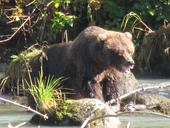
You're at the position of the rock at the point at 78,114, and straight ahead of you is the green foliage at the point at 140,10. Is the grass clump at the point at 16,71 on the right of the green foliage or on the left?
left

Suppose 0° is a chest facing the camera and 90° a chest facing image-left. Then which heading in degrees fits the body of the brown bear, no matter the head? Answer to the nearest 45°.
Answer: approximately 315°

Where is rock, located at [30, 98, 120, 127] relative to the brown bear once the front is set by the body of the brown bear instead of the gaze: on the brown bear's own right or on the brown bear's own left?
on the brown bear's own right

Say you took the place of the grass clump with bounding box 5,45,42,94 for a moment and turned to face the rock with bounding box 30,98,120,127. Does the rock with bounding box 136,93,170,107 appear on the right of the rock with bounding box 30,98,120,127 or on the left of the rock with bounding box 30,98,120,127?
left

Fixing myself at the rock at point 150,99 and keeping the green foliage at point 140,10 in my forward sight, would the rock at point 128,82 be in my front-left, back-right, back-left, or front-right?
front-left

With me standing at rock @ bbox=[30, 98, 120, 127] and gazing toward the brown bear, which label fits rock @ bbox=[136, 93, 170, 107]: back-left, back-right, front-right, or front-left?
front-right

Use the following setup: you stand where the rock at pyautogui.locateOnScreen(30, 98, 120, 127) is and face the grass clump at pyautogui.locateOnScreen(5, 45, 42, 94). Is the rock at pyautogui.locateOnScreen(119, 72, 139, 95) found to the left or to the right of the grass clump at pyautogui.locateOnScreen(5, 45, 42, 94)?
right

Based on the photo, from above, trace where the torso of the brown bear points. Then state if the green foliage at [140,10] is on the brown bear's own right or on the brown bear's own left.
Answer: on the brown bear's own left
